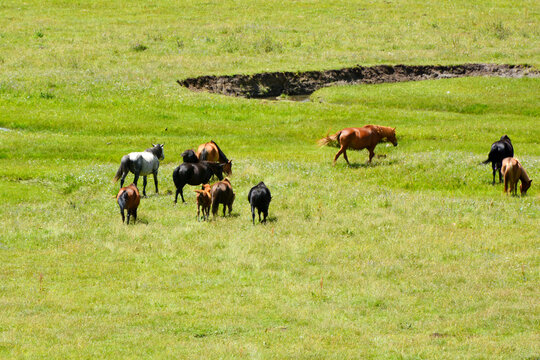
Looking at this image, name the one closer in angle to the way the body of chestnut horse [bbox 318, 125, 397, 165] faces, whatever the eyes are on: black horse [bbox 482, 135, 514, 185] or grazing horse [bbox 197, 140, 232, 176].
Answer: the black horse

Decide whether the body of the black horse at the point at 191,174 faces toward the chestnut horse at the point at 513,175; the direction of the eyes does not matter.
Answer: yes

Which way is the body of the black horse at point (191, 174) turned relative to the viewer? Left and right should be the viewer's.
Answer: facing to the right of the viewer

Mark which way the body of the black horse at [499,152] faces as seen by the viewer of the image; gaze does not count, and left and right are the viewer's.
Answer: facing away from the viewer and to the right of the viewer

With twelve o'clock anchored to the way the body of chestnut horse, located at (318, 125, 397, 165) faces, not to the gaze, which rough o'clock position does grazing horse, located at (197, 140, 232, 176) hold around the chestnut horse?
The grazing horse is roughly at 5 o'clock from the chestnut horse.

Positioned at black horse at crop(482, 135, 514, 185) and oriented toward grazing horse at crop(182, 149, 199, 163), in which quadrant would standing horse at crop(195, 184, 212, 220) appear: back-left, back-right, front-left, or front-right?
front-left

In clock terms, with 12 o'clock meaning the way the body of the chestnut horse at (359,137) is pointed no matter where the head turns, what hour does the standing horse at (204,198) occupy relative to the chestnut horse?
The standing horse is roughly at 4 o'clock from the chestnut horse.

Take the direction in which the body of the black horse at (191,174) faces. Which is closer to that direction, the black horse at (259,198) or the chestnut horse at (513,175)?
the chestnut horse

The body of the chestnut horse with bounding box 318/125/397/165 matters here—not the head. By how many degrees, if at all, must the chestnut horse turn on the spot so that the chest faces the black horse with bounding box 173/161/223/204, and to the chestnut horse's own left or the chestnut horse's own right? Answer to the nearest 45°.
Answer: approximately 135° to the chestnut horse's own right

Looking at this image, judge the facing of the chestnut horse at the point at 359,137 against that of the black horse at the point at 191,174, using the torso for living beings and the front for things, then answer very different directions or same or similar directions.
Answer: same or similar directions

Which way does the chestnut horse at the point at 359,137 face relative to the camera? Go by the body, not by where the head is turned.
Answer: to the viewer's right

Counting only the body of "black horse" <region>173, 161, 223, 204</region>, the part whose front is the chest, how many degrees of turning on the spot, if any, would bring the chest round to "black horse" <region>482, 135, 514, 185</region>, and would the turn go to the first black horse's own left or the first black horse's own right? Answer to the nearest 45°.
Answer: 0° — it already faces it

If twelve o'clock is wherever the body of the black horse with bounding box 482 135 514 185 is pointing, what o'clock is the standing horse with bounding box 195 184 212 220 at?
The standing horse is roughly at 8 o'clock from the black horse.

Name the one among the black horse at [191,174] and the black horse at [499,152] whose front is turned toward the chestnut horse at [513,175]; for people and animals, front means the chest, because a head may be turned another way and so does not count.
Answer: the black horse at [191,174]

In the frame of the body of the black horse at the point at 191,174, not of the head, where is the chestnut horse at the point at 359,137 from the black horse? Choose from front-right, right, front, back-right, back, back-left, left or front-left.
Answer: front-left

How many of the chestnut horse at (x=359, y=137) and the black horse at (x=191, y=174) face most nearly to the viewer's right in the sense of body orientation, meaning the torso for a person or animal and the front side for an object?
2

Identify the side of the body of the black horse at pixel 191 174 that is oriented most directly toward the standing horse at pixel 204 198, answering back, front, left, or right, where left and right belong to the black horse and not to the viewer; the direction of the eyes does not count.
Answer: right

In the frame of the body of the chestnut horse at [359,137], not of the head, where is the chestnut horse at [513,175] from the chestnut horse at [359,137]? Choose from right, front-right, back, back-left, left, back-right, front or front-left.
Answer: front-right

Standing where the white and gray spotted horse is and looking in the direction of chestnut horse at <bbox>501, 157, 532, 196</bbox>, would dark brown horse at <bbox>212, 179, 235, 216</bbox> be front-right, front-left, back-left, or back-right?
front-right

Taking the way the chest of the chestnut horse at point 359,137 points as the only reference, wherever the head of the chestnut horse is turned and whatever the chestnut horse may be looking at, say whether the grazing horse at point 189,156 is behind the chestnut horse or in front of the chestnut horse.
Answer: behind
